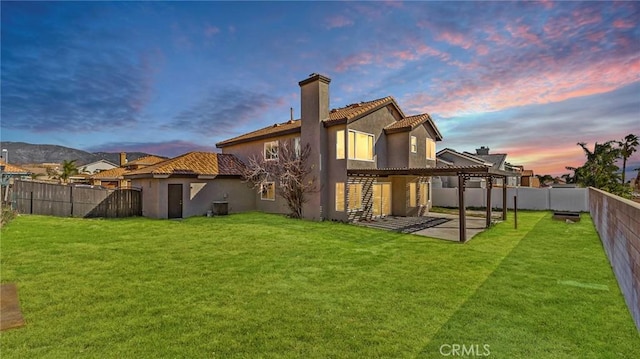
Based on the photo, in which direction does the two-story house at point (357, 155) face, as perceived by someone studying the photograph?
facing away from the viewer and to the left of the viewer

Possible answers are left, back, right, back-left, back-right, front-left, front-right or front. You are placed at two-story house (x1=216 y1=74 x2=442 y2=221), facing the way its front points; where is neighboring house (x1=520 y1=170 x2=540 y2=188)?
right

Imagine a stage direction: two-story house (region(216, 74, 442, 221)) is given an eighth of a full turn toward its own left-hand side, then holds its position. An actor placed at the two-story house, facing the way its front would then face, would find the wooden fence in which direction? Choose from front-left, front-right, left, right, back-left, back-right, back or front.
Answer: front

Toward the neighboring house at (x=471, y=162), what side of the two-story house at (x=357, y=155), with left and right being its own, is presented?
right
